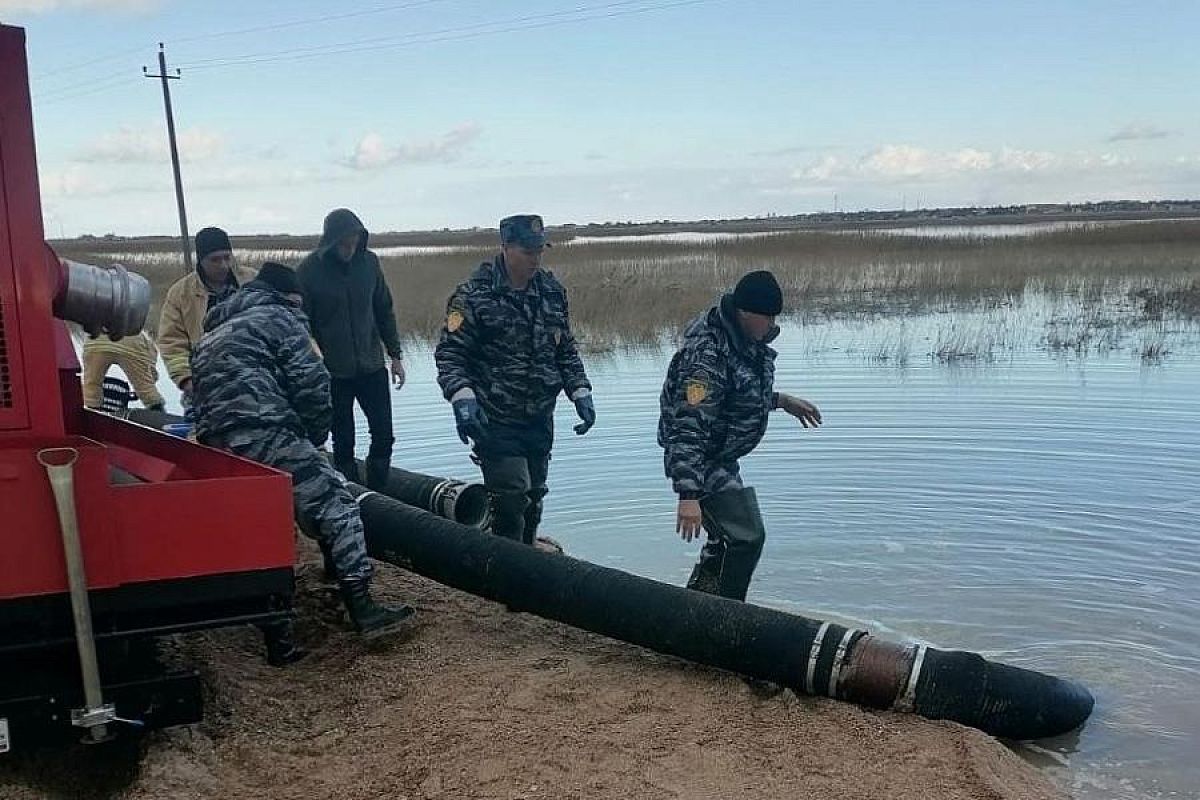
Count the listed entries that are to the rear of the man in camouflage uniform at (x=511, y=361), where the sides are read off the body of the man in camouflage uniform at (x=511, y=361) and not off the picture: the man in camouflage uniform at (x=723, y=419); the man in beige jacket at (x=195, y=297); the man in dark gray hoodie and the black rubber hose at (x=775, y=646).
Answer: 2

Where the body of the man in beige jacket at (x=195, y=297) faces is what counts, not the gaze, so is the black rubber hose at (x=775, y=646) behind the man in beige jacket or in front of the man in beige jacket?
in front

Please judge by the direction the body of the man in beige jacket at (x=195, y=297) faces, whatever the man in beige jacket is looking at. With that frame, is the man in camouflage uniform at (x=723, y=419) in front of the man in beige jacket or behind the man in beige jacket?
in front

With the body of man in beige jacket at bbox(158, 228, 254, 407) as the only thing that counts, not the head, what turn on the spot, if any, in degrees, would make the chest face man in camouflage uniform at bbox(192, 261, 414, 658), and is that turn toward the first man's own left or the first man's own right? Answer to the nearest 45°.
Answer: approximately 45° to the first man's own right

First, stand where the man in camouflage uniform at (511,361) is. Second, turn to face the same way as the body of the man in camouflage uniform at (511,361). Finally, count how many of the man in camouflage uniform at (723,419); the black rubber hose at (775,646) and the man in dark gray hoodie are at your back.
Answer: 1

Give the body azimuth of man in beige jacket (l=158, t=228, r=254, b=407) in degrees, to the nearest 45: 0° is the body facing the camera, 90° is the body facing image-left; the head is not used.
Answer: approximately 315°
